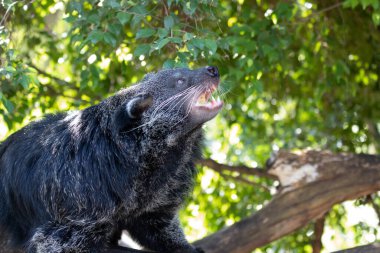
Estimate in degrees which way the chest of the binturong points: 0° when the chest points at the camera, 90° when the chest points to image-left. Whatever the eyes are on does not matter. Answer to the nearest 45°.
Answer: approximately 270°

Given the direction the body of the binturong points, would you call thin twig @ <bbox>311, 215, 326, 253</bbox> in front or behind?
in front
